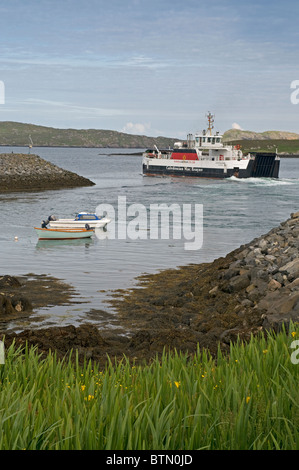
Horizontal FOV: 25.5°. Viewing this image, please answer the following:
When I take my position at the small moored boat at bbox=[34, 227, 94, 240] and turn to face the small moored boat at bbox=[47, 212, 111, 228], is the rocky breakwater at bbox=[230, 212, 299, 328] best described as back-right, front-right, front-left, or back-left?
back-right

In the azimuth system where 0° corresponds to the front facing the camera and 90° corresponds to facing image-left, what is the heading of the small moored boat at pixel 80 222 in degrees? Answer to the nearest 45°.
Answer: approximately 270°

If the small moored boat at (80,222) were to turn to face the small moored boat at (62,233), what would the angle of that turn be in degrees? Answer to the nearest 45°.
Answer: approximately 135° to its right

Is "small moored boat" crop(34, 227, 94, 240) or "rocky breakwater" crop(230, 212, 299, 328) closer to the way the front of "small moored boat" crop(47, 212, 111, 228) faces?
the rocky breakwater

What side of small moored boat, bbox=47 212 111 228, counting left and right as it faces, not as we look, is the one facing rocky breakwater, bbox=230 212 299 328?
right
